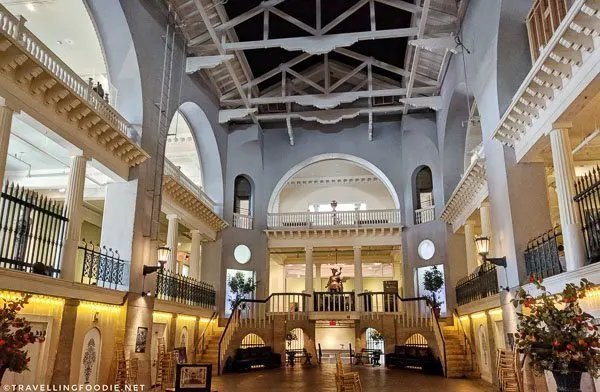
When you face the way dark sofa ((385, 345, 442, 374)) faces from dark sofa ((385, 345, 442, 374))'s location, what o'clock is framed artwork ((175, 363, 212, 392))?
The framed artwork is roughly at 1 o'clock from the dark sofa.

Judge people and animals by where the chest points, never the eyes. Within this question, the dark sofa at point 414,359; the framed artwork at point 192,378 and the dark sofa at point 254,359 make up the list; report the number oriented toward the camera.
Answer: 3

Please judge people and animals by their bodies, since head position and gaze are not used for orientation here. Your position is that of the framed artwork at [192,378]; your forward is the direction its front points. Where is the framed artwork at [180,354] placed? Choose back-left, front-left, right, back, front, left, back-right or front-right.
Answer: back

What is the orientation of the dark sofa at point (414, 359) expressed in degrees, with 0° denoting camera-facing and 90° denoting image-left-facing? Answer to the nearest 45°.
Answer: approximately 0°

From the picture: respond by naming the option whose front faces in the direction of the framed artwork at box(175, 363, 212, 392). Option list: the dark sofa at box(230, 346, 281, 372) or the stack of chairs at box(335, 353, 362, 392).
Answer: the dark sofa

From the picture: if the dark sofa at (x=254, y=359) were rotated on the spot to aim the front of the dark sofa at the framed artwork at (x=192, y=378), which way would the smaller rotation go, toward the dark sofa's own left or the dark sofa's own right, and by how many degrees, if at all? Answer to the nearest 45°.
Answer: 0° — it already faces it

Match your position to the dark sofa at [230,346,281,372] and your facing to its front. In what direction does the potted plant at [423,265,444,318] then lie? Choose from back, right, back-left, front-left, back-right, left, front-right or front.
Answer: left
